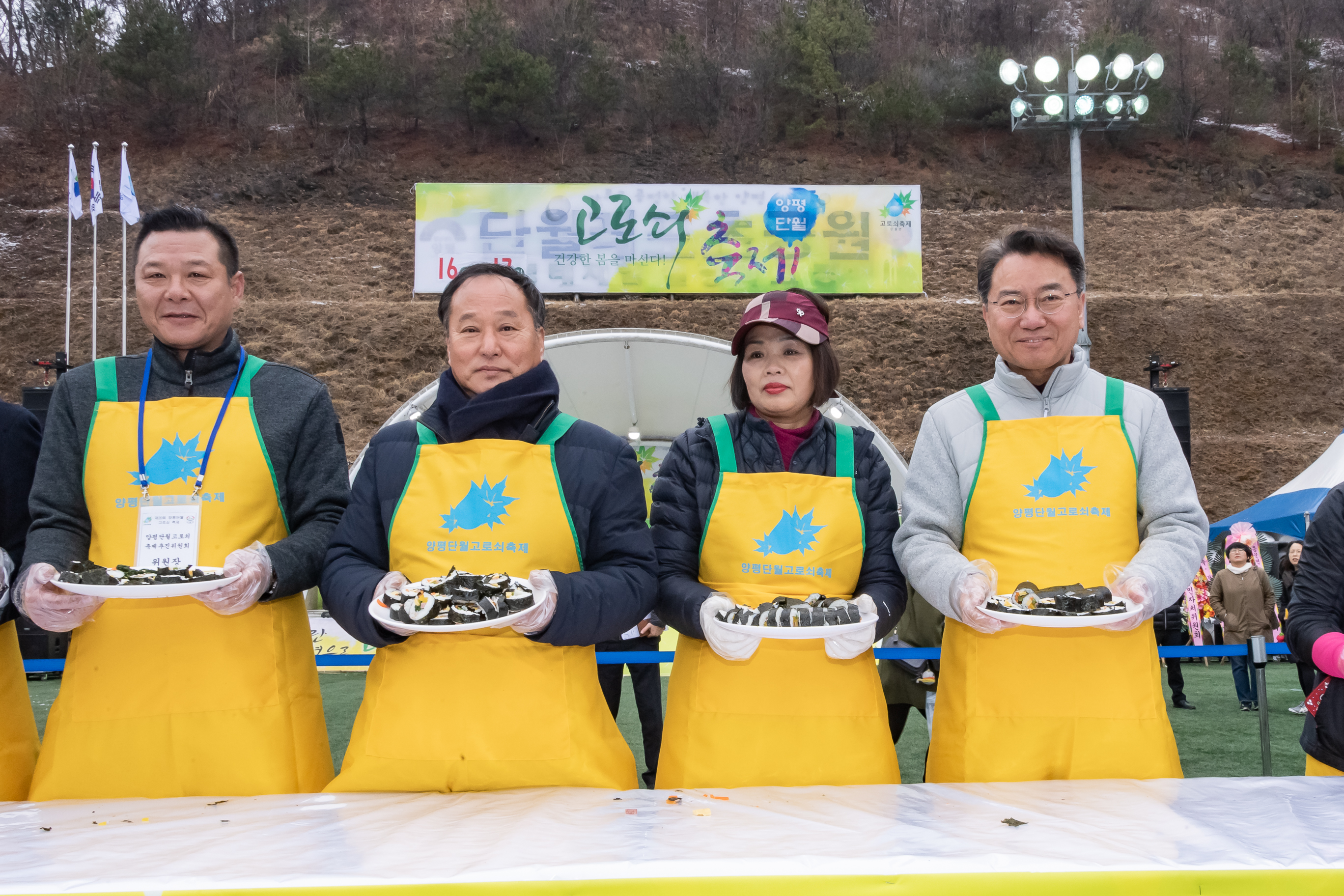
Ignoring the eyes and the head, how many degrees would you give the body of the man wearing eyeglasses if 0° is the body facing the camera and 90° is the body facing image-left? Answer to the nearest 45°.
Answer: approximately 0°

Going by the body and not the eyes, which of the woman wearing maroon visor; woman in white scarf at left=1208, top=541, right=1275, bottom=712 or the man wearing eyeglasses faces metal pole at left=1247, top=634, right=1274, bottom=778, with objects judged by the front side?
the woman in white scarf

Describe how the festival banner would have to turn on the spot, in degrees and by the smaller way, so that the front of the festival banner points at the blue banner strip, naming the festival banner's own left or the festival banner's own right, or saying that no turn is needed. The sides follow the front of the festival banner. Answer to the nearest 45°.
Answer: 0° — it already faces it

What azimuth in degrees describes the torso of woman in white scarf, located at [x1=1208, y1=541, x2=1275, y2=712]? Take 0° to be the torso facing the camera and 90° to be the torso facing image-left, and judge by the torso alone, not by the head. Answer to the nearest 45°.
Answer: approximately 0°

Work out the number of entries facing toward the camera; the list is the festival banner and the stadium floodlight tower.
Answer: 2

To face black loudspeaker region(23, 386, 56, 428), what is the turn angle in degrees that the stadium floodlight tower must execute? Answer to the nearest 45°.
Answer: approximately 45° to its right

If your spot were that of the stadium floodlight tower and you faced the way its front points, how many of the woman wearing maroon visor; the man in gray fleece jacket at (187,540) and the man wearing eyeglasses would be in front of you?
3

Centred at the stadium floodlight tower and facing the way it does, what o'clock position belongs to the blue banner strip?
The blue banner strip is roughly at 12 o'clock from the stadium floodlight tower.

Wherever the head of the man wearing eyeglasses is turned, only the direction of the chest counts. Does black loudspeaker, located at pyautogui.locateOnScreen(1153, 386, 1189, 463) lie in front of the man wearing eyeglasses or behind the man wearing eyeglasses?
behind

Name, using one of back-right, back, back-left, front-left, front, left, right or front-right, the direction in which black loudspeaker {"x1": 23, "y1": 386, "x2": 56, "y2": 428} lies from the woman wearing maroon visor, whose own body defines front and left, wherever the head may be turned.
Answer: back-right
